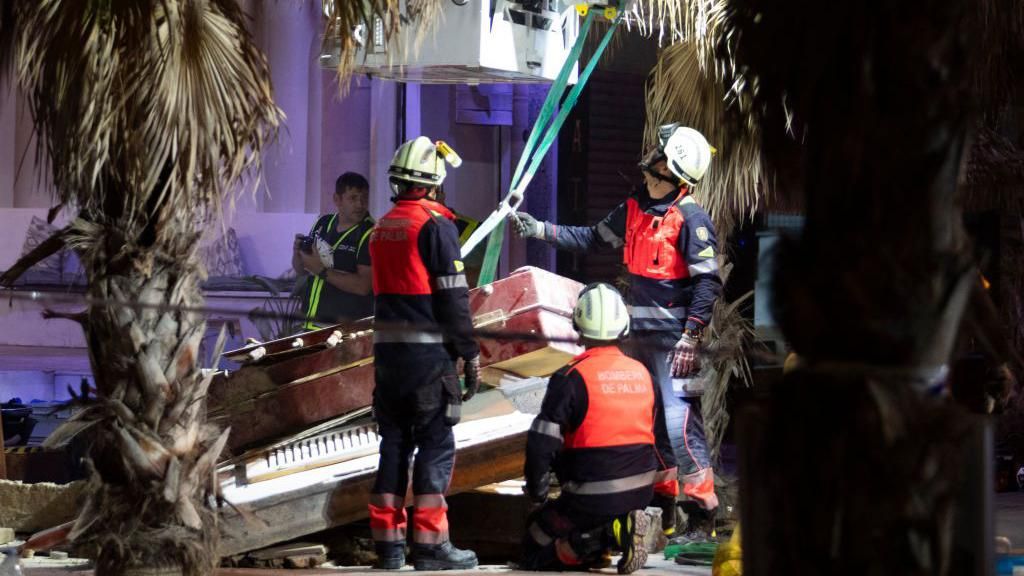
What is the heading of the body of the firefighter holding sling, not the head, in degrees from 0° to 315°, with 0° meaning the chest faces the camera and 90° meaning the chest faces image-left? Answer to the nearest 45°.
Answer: approximately 45°

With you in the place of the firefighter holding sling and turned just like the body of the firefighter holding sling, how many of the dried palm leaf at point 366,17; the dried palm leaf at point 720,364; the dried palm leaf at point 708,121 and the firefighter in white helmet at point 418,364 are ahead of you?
2

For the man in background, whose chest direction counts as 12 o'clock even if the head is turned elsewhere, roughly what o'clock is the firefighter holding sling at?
The firefighter holding sling is roughly at 9 o'clock from the man in background.

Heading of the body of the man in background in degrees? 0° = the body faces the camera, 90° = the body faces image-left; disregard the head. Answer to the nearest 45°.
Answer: approximately 45°

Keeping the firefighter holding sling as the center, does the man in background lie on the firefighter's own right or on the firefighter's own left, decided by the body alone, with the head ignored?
on the firefighter's own right

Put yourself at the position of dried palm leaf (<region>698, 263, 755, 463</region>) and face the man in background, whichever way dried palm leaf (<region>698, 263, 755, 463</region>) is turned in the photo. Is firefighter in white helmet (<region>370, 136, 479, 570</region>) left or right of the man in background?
left

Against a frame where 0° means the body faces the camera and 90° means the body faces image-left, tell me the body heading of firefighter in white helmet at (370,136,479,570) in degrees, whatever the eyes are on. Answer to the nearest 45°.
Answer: approximately 225°

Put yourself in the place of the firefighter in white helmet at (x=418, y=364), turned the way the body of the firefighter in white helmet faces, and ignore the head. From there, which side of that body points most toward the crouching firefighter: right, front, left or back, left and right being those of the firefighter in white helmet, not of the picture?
right
